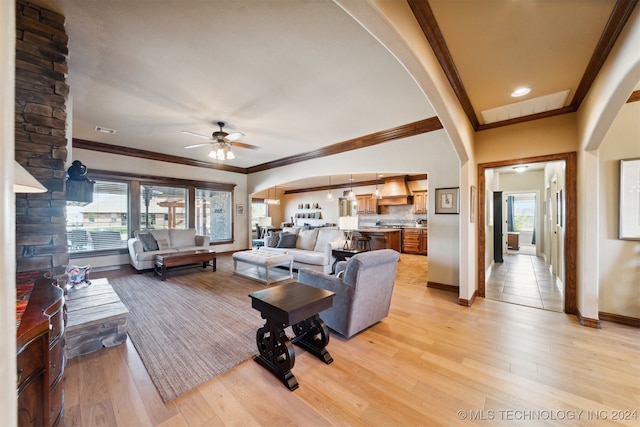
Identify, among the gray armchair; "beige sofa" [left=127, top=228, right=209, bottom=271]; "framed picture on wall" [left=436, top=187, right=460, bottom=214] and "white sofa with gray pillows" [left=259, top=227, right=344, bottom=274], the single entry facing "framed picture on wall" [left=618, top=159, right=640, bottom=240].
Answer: the beige sofa

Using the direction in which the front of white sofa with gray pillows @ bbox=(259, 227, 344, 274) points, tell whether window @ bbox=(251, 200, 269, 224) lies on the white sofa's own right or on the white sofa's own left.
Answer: on the white sofa's own right

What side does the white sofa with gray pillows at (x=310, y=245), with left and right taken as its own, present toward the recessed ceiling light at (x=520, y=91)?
left

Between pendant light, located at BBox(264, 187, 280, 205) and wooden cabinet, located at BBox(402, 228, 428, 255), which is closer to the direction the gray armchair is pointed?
the pendant light

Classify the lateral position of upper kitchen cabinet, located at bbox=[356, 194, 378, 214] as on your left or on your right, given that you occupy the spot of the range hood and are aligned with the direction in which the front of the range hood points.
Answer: on your right

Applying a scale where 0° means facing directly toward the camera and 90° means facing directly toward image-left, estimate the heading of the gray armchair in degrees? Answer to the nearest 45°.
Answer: approximately 135°

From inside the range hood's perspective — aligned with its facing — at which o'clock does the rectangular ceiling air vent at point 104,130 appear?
The rectangular ceiling air vent is roughly at 12 o'clock from the range hood.

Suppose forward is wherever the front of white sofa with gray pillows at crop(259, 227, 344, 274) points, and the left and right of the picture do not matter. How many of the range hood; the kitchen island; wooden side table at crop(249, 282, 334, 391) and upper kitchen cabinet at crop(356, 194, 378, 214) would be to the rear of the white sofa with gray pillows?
3
